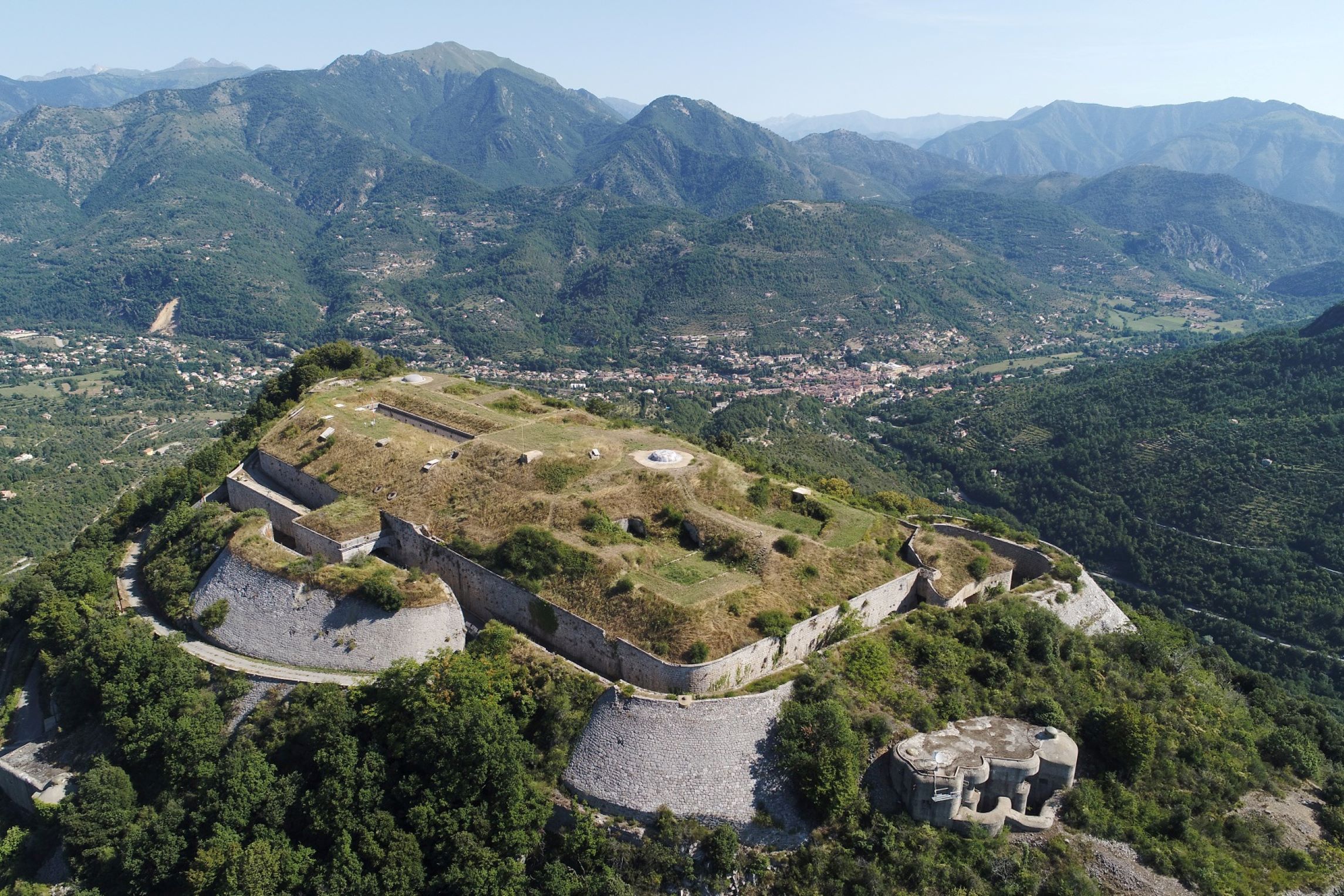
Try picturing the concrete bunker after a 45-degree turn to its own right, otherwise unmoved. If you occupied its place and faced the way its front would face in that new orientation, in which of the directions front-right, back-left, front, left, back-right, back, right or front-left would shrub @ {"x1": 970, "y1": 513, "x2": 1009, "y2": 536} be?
back-right

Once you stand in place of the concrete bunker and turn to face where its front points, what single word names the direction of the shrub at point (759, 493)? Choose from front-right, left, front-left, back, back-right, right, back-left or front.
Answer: back-right

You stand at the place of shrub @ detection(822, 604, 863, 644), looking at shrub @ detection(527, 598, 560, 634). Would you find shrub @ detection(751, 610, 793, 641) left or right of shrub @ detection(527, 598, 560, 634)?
left

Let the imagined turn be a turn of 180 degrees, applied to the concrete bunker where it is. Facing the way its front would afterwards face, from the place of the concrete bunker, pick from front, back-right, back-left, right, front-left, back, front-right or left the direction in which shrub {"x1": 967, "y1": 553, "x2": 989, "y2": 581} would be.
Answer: front

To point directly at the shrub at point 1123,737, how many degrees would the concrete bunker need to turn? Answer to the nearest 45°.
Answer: approximately 135° to its left

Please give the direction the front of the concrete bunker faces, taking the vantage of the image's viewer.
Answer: facing the viewer

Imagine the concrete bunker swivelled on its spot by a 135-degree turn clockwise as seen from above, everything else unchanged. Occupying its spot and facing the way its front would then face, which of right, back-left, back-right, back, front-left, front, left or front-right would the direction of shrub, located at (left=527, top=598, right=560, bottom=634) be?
front-left

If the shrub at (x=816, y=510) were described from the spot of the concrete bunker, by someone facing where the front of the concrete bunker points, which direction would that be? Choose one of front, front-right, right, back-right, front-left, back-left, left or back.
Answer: back-right

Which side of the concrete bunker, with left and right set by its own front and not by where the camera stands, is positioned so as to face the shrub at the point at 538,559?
right

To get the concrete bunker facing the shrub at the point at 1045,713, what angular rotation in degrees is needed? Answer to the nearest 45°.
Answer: approximately 180°

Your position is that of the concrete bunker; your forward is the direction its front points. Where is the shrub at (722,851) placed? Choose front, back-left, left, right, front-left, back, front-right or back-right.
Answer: front-right

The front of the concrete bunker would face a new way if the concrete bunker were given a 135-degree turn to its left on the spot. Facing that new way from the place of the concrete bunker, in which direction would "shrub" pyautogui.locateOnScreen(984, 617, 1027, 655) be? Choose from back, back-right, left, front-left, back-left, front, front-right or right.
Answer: front-left

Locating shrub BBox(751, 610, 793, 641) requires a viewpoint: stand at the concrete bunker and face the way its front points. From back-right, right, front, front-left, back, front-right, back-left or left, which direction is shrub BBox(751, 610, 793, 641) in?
right
